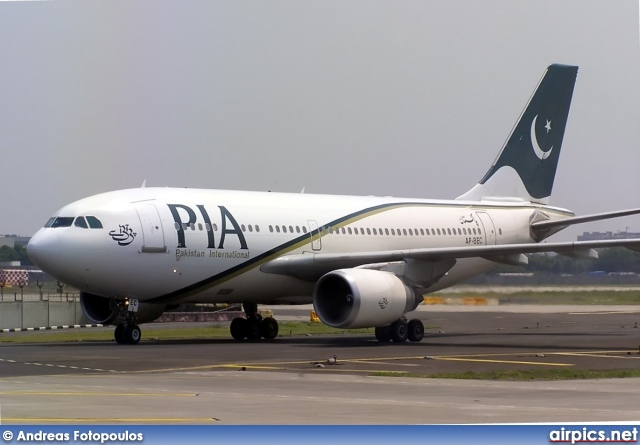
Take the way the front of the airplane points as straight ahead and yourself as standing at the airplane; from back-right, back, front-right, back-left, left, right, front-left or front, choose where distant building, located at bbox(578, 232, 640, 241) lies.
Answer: back

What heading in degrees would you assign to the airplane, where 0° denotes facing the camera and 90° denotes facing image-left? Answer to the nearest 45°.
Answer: approximately 45°
